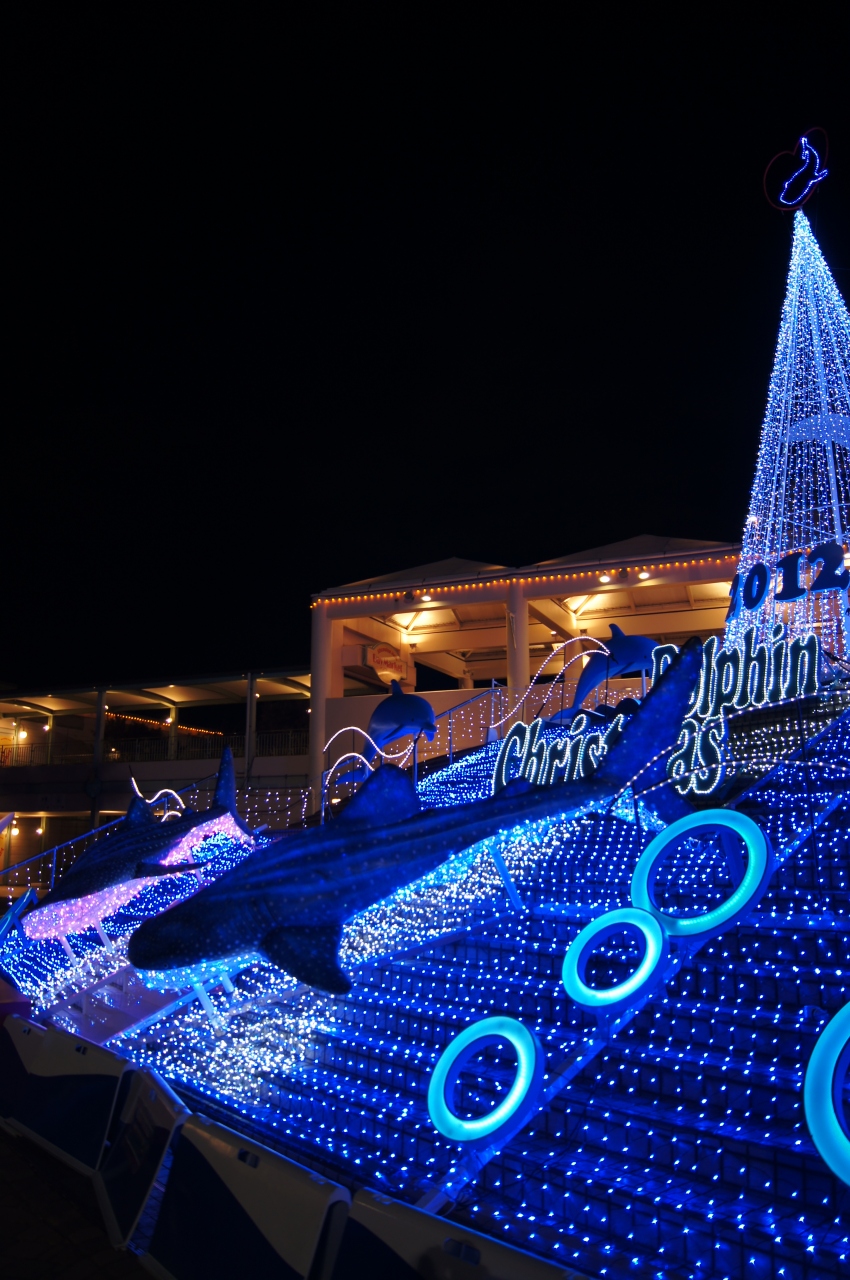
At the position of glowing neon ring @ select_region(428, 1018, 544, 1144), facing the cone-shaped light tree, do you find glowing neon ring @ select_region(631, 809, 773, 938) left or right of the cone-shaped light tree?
right

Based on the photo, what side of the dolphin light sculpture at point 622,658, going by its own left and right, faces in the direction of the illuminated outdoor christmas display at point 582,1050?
right

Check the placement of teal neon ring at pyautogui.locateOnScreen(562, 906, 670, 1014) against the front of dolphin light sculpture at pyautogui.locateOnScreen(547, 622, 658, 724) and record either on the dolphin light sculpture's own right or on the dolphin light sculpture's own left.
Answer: on the dolphin light sculpture's own right

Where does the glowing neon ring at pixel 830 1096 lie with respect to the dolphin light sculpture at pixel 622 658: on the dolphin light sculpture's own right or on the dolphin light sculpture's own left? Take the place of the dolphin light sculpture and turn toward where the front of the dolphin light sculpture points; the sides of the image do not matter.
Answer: on the dolphin light sculpture's own right

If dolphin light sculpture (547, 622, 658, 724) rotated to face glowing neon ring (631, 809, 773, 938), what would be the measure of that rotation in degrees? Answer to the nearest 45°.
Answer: approximately 90° to its right

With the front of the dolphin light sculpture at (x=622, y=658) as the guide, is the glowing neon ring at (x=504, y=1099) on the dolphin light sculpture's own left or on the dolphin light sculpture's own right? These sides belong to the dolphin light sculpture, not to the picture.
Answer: on the dolphin light sculpture's own right

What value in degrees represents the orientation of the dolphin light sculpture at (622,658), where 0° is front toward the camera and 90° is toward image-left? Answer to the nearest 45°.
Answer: approximately 270°

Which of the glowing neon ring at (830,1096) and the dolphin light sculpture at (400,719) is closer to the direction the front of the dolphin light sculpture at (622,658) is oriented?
the glowing neon ring
